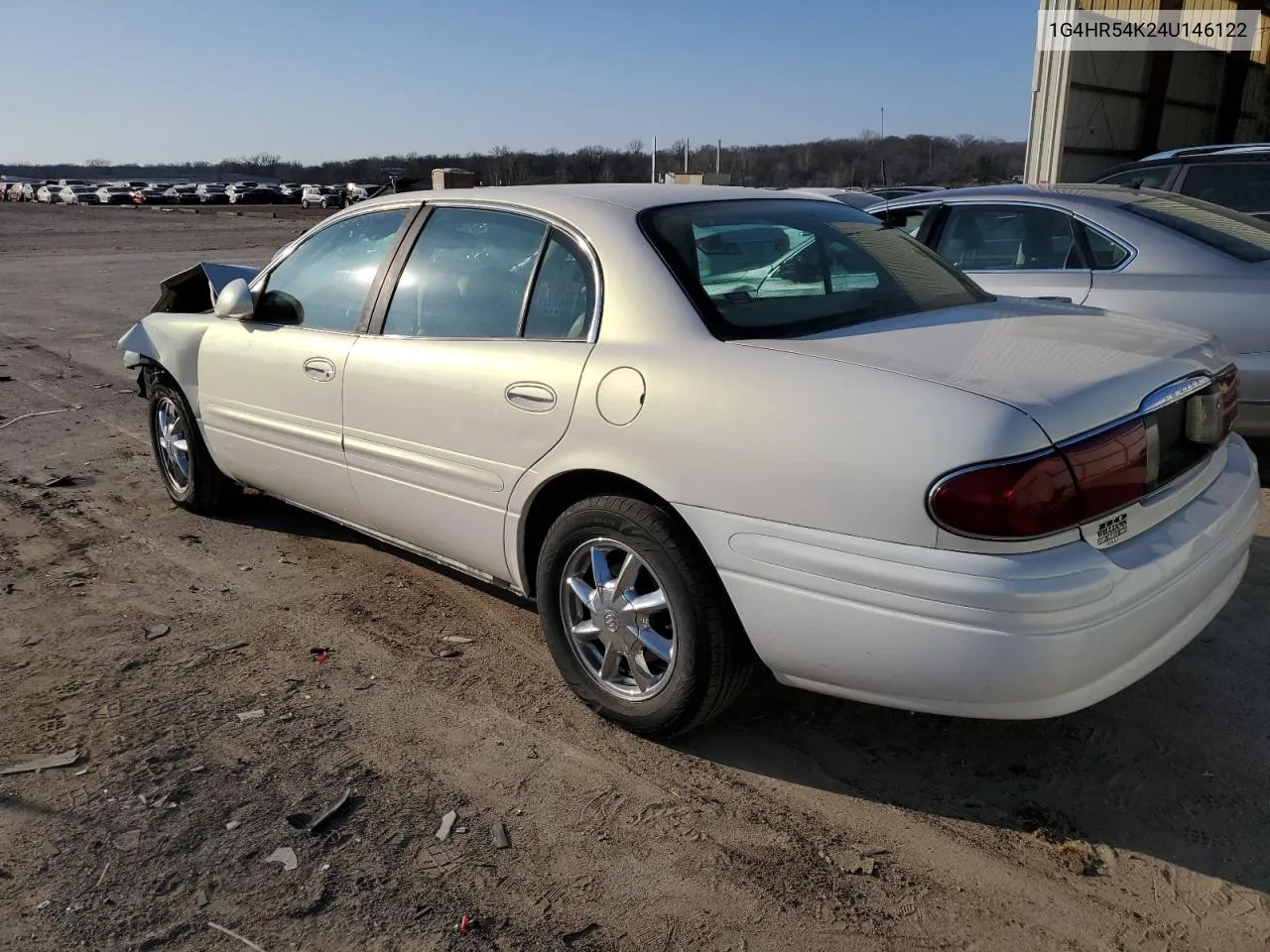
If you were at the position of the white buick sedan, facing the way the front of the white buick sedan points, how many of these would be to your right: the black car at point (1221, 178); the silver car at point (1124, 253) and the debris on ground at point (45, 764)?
2

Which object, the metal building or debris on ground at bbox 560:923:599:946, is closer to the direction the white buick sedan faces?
the metal building

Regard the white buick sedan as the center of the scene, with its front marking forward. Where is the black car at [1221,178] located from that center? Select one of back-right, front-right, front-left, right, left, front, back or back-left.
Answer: right

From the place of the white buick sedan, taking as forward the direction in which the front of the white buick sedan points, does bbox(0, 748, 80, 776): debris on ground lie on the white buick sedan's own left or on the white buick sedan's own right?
on the white buick sedan's own left

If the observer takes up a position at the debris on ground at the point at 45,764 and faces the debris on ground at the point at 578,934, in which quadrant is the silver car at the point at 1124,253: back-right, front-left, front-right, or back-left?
front-left

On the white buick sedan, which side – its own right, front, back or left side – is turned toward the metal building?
right

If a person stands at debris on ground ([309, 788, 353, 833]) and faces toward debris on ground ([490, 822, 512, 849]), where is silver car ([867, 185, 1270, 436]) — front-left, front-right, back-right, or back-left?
front-left

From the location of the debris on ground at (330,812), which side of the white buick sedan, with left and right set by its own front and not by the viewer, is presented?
left

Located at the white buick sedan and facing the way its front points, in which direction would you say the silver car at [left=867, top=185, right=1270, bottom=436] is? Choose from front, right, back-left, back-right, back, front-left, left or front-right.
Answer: right

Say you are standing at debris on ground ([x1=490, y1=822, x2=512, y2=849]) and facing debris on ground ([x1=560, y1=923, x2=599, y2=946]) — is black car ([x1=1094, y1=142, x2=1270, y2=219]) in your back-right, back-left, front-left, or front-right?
back-left

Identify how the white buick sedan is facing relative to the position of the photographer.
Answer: facing away from the viewer and to the left of the viewer
